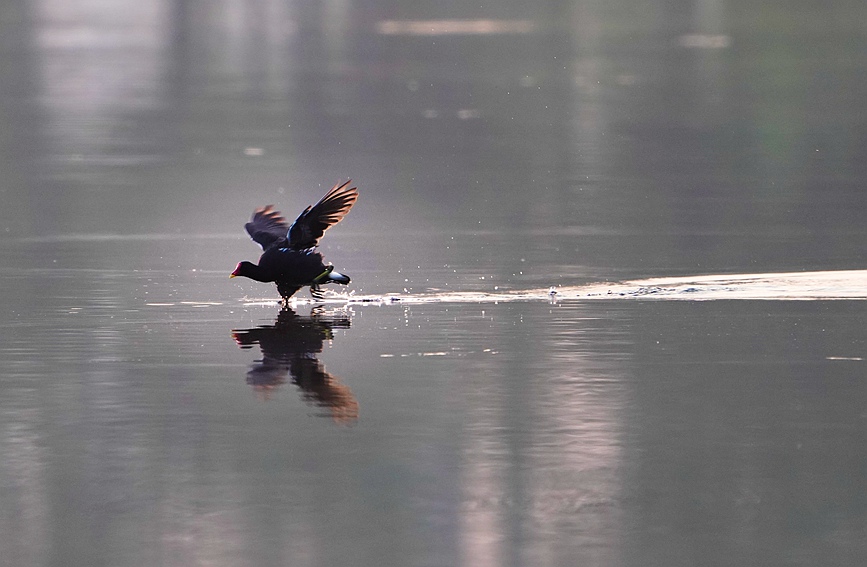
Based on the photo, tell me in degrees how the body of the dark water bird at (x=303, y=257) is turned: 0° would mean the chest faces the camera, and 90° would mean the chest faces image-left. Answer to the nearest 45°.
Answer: approximately 90°

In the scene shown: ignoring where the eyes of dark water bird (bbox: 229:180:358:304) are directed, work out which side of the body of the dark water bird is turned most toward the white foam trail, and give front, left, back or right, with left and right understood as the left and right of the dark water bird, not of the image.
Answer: back
